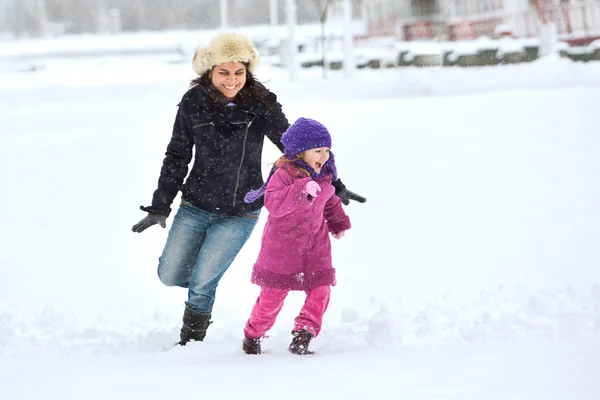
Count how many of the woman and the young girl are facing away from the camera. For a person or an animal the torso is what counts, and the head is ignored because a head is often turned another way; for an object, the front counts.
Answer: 0

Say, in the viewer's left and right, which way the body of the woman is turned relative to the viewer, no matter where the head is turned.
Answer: facing the viewer

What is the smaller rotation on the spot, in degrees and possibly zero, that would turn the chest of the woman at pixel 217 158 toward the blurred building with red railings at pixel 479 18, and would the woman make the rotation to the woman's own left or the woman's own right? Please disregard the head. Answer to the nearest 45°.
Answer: approximately 180°

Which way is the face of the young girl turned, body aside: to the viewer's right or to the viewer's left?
to the viewer's right

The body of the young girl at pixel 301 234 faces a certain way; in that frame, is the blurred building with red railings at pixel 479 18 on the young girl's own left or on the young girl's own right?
on the young girl's own left

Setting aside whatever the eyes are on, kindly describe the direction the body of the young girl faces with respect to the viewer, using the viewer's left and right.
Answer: facing the viewer and to the right of the viewer
